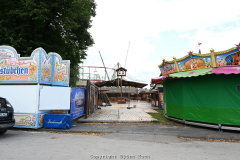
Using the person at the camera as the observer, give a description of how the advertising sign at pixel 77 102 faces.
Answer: facing the viewer and to the right of the viewer

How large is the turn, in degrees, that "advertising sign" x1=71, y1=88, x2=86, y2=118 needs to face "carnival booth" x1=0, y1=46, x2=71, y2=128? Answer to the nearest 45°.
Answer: approximately 90° to its right

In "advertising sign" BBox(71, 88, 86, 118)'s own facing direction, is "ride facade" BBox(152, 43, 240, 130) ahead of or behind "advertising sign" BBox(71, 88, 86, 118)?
ahead
